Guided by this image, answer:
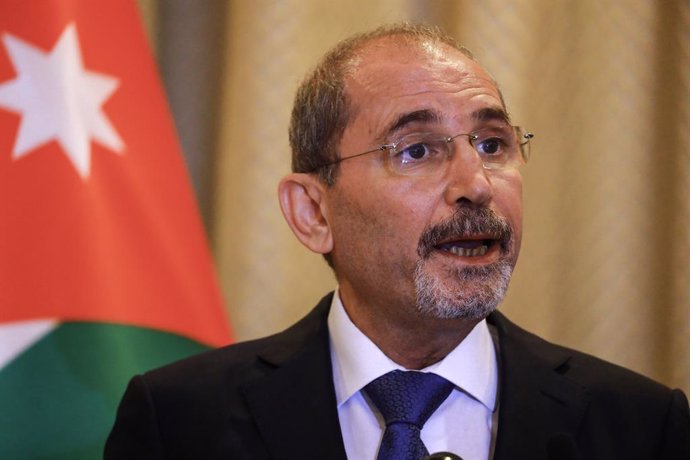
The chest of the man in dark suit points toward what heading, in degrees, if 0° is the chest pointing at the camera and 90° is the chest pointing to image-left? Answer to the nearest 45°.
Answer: approximately 0°

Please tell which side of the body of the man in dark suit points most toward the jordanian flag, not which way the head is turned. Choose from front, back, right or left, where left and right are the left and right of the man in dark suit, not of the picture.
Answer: back

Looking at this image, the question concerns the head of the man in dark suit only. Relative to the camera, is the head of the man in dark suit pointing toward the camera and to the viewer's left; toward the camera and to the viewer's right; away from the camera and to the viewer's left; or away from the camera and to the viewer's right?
toward the camera and to the viewer's right
